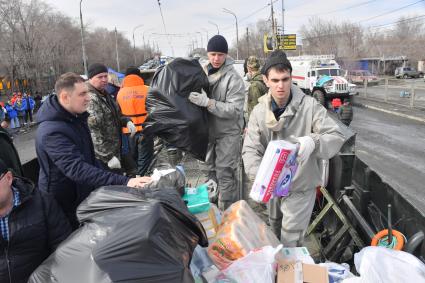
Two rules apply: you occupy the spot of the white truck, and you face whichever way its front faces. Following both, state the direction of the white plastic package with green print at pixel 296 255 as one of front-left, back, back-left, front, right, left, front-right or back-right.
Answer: front-right

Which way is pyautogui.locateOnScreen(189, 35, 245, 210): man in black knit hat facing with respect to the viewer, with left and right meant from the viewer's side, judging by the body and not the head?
facing the viewer and to the left of the viewer

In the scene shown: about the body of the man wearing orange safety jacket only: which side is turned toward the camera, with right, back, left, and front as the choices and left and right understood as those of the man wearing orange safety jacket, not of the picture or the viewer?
back

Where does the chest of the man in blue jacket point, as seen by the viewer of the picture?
to the viewer's right

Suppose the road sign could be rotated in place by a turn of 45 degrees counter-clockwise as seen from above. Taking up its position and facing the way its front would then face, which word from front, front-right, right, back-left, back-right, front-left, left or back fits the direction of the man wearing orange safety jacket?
front-right

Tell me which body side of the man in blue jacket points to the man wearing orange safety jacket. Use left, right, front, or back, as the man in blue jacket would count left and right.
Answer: left

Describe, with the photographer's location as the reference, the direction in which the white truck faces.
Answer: facing the viewer and to the right of the viewer

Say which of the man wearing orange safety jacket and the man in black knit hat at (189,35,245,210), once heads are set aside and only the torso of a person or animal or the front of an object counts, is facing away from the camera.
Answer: the man wearing orange safety jacket

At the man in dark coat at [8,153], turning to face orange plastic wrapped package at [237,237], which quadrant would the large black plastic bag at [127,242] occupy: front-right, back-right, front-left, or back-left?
front-right

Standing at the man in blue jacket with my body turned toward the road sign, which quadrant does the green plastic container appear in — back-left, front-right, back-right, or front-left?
front-right

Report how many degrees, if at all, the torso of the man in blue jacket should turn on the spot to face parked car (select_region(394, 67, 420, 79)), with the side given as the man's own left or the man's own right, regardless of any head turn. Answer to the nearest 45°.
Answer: approximately 45° to the man's own left

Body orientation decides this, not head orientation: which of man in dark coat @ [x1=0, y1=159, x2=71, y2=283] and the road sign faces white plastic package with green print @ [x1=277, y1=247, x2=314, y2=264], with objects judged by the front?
the road sign

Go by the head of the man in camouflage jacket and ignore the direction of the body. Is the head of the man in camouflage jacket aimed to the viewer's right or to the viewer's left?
to the viewer's right

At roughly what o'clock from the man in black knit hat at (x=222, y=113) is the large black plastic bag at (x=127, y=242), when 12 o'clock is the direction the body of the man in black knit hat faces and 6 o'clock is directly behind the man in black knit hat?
The large black plastic bag is roughly at 11 o'clock from the man in black knit hat.
